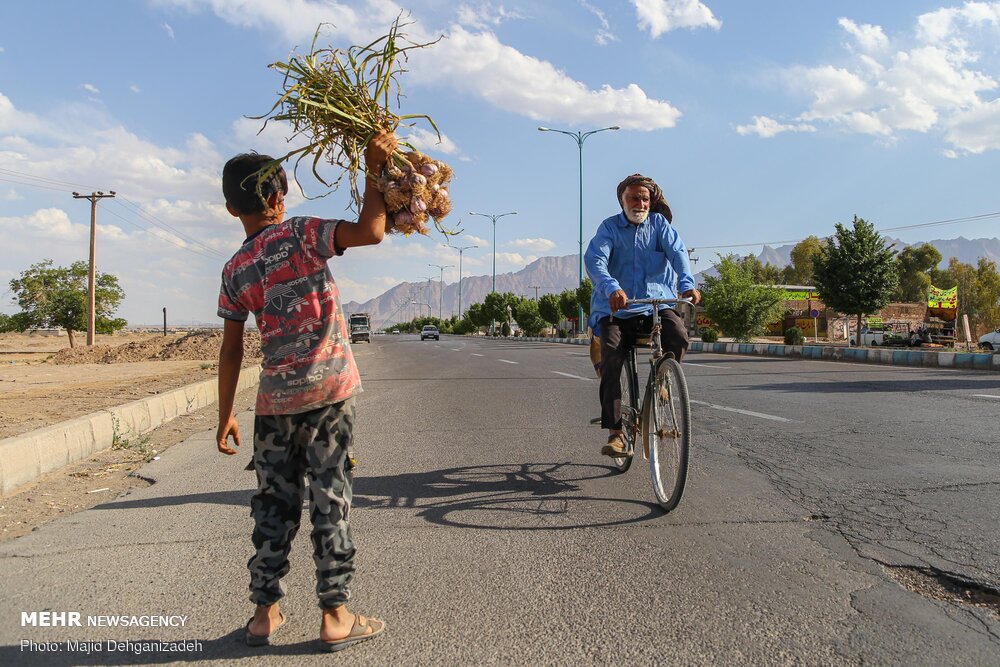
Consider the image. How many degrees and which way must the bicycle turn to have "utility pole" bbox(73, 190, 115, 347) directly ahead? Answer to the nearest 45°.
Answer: approximately 135° to its right

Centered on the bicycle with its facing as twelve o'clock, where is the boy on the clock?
The boy is roughly at 1 o'clock from the bicycle.

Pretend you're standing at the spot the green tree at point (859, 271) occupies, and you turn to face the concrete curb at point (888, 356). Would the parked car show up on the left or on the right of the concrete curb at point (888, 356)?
left

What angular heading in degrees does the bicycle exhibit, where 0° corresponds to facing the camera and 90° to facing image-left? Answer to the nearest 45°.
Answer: approximately 0°

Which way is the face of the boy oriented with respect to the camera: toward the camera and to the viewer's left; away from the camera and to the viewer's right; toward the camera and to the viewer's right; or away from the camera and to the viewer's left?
away from the camera and to the viewer's right

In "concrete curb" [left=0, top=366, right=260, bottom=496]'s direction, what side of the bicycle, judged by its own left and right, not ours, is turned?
right

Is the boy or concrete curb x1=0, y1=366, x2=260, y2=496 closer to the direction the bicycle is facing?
the boy

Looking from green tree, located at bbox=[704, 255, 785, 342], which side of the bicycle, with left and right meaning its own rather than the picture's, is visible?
back

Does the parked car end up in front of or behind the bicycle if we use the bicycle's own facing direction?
behind

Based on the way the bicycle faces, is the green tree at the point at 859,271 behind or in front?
behind

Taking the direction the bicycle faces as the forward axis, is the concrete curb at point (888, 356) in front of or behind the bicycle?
behind
